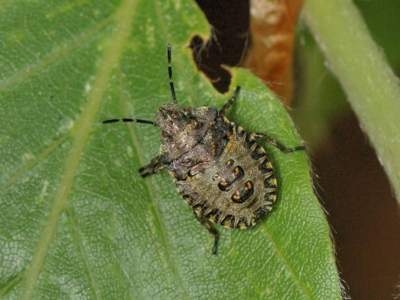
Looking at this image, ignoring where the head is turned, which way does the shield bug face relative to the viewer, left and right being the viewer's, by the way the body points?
facing away from the viewer and to the left of the viewer

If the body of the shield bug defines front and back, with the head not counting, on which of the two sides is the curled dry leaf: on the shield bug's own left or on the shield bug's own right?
on the shield bug's own right
